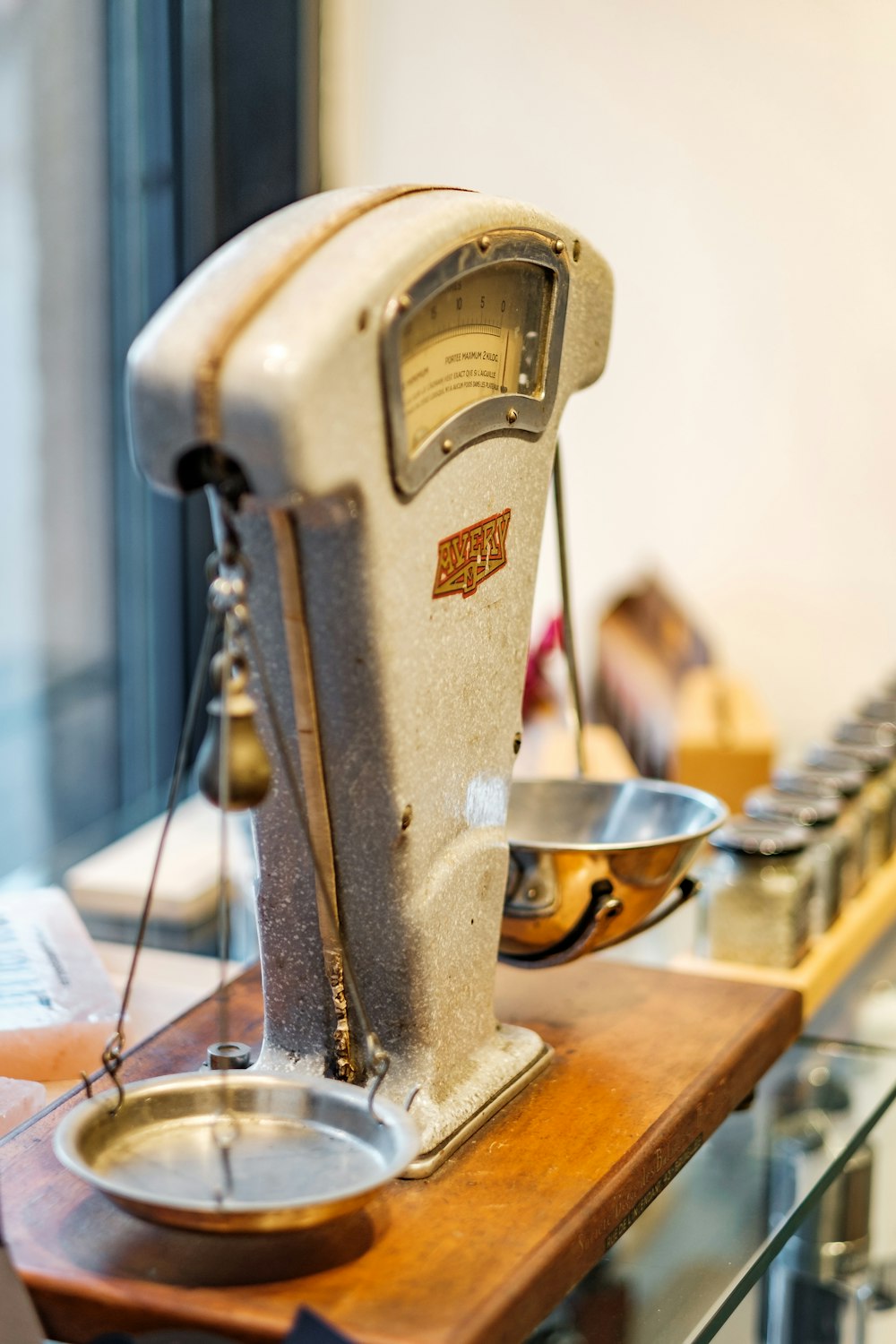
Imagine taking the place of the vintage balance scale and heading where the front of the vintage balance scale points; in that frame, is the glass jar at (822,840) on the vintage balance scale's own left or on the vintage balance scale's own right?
on the vintage balance scale's own left

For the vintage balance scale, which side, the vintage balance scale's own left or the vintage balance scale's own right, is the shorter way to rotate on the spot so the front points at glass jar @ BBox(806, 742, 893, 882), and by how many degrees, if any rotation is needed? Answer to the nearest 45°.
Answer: approximately 90° to the vintage balance scale's own left

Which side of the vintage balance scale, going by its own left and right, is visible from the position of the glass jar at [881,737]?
left

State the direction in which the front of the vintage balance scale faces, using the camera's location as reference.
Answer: facing the viewer and to the right of the viewer

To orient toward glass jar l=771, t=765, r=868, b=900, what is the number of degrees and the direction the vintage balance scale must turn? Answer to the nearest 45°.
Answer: approximately 90° to its left
